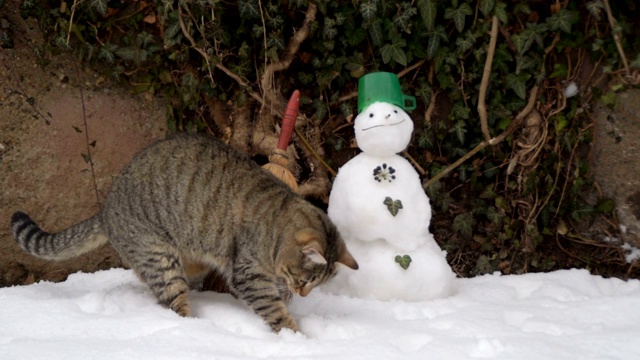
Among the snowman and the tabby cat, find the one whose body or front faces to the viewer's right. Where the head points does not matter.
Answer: the tabby cat

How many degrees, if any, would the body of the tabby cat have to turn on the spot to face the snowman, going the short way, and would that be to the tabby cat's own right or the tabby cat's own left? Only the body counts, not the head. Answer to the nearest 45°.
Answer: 0° — it already faces it

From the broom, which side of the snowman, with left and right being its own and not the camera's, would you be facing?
right

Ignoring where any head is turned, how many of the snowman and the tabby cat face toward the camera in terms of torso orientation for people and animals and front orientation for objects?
1

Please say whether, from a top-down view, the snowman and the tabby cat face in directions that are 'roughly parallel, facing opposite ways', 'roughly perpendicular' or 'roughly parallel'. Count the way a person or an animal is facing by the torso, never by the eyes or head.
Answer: roughly perpendicular

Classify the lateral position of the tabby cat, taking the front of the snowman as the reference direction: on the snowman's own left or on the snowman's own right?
on the snowman's own right

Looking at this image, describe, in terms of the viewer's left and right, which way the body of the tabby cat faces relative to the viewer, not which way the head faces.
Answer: facing to the right of the viewer

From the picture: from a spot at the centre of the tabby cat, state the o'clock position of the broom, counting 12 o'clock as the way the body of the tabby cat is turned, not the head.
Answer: The broom is roughly at 11 o'clock from the tabby cat.

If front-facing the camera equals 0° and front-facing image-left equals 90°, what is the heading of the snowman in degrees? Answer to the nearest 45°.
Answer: approximately 0°

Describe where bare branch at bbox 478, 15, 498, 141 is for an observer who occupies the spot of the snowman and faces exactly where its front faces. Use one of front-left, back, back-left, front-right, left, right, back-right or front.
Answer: back-left
